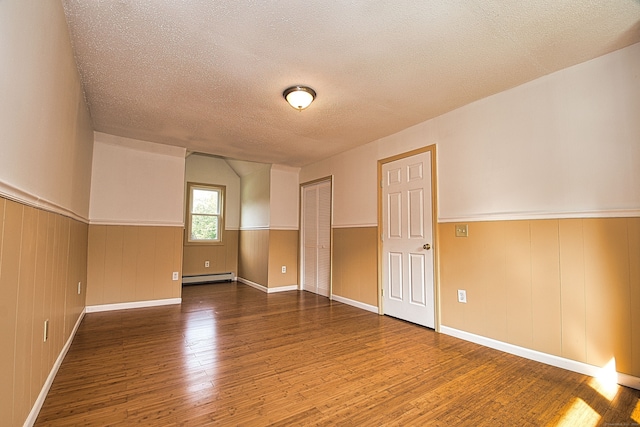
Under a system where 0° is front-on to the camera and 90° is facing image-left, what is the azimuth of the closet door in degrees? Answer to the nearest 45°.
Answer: approximately 45°

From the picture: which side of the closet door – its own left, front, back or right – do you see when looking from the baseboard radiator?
right

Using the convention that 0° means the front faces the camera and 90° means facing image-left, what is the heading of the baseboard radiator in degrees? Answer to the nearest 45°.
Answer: approximately 0°

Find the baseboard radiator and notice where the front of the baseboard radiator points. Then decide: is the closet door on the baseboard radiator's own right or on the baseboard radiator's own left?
on the baseboard radiator's own left

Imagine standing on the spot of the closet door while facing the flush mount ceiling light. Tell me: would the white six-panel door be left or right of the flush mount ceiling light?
left

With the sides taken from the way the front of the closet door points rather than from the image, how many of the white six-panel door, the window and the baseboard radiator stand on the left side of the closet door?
1

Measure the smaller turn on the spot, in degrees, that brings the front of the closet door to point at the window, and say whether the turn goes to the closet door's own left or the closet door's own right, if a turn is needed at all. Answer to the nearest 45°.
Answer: approximately 90° to the closet door's own right

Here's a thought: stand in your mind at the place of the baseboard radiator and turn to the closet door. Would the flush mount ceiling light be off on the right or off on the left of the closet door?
right
